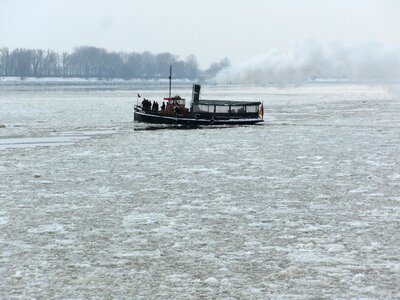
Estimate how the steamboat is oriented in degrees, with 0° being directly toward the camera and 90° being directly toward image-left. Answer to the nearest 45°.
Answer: approximately 90°
